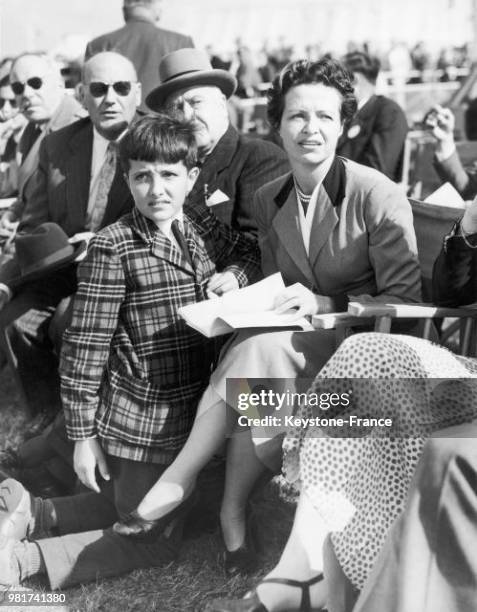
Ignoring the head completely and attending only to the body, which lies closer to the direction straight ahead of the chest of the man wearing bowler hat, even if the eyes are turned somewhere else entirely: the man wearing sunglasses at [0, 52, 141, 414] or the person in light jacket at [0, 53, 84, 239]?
the man wearing sunglasses

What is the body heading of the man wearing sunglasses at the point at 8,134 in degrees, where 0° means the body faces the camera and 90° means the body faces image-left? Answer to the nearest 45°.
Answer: approximately 0°

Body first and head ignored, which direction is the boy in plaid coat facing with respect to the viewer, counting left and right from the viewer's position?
facing the viewer and to the right of the viewer

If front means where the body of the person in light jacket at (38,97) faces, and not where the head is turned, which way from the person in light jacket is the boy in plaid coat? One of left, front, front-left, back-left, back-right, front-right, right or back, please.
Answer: front-left

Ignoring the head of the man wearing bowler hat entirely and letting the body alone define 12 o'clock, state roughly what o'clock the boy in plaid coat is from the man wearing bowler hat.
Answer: The boy in plaid coat is roughly at 11 o'clock from the man wearing bowler hat.

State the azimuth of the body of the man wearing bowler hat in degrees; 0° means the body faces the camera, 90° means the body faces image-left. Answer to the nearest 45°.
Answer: approximately 45°

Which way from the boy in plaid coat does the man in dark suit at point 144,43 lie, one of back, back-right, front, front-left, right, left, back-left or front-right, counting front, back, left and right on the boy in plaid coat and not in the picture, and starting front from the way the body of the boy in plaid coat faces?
back-left

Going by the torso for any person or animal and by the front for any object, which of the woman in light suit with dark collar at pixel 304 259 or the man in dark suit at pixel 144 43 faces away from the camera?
the man in dark suit

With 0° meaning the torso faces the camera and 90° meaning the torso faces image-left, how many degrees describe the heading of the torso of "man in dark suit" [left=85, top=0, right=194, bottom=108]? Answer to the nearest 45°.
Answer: approximately 180°

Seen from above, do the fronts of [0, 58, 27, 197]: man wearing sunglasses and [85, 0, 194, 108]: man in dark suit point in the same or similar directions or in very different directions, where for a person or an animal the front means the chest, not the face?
very different directions
